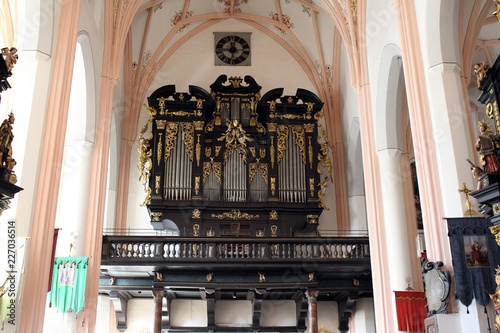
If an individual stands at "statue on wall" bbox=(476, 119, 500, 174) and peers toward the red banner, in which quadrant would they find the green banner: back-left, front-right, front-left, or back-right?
front-left

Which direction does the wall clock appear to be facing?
toward the camera

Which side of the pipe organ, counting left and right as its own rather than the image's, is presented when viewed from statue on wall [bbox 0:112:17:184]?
front

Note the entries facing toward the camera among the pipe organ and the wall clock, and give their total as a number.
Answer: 2

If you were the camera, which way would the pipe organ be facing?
facing the viewer

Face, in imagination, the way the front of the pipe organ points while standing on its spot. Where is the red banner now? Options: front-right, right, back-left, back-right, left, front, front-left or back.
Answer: front-left
